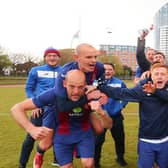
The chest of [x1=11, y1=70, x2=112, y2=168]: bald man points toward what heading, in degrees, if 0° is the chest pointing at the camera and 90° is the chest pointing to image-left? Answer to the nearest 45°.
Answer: approximately 0°
